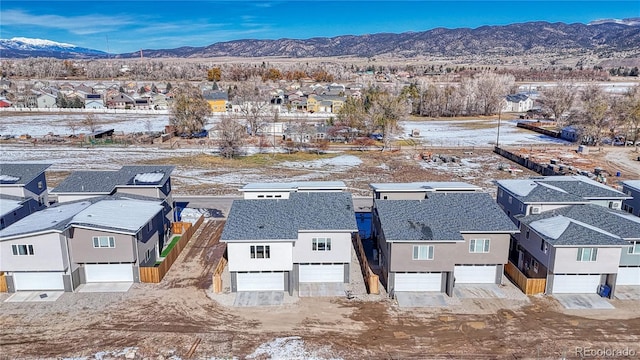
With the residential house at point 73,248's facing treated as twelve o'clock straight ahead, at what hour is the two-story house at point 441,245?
The two-story house is roughly at 10 o'clock from the residential house.

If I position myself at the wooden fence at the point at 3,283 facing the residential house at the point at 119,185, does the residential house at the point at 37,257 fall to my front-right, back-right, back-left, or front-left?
front-right

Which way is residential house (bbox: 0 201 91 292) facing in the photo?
toward the camera

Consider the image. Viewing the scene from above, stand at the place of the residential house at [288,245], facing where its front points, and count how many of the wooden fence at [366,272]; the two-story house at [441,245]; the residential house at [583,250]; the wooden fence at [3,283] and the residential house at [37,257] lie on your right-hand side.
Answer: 2

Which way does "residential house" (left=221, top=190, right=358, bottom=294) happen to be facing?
toward the camera

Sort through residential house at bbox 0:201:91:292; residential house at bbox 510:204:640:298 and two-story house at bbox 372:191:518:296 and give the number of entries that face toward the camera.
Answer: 3

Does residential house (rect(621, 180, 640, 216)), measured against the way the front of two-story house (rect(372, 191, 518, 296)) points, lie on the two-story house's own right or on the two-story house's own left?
on the two-story house's own left

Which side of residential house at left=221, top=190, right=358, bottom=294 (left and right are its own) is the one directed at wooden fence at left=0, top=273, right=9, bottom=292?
right

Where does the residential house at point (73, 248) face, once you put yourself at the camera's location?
facing the viewer

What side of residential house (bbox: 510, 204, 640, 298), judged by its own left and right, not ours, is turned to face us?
front

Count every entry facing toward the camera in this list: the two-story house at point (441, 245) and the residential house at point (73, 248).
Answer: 2

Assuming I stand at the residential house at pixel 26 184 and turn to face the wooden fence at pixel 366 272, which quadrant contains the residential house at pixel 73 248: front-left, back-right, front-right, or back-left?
front-right

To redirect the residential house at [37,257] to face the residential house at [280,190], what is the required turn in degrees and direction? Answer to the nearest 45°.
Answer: approximately 90° to its left
